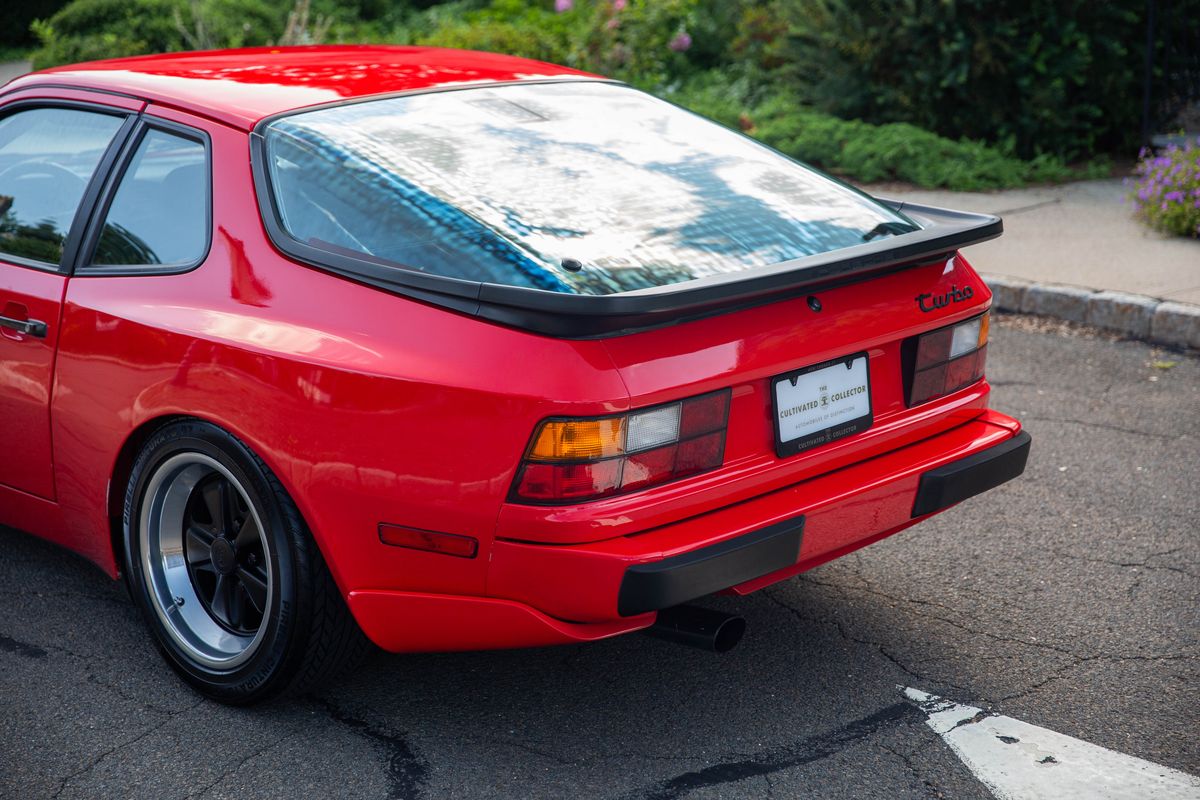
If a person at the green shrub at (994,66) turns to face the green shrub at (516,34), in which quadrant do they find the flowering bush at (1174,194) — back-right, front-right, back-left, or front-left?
back-left

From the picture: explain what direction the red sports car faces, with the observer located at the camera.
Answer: facing away from the viewer and to the left of the viewer

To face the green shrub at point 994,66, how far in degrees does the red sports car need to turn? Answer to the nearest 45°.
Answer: approximately 90° to its right

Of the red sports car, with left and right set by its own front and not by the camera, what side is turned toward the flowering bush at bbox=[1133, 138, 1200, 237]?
right

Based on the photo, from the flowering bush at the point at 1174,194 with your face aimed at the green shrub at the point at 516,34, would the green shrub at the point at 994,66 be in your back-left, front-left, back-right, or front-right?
front-right

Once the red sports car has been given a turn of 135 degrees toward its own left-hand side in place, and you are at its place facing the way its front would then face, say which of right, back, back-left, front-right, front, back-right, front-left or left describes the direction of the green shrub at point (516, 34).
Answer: back
